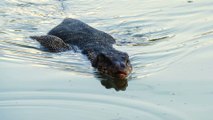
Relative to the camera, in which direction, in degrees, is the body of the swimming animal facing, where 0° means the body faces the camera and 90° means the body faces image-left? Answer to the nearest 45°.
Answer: approximately 315°
